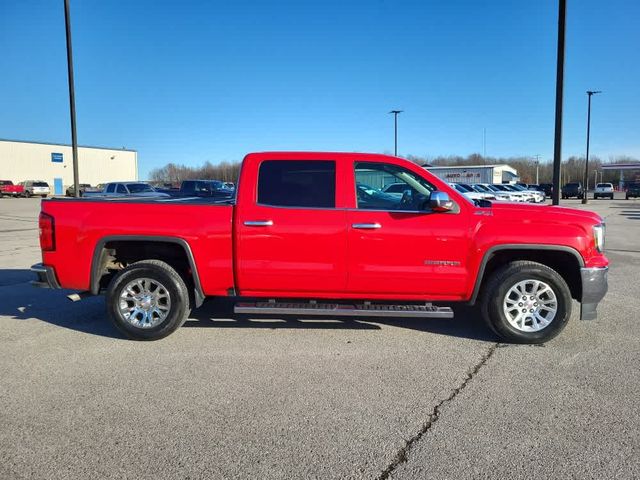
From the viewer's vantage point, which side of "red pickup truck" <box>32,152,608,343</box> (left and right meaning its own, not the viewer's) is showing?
right
